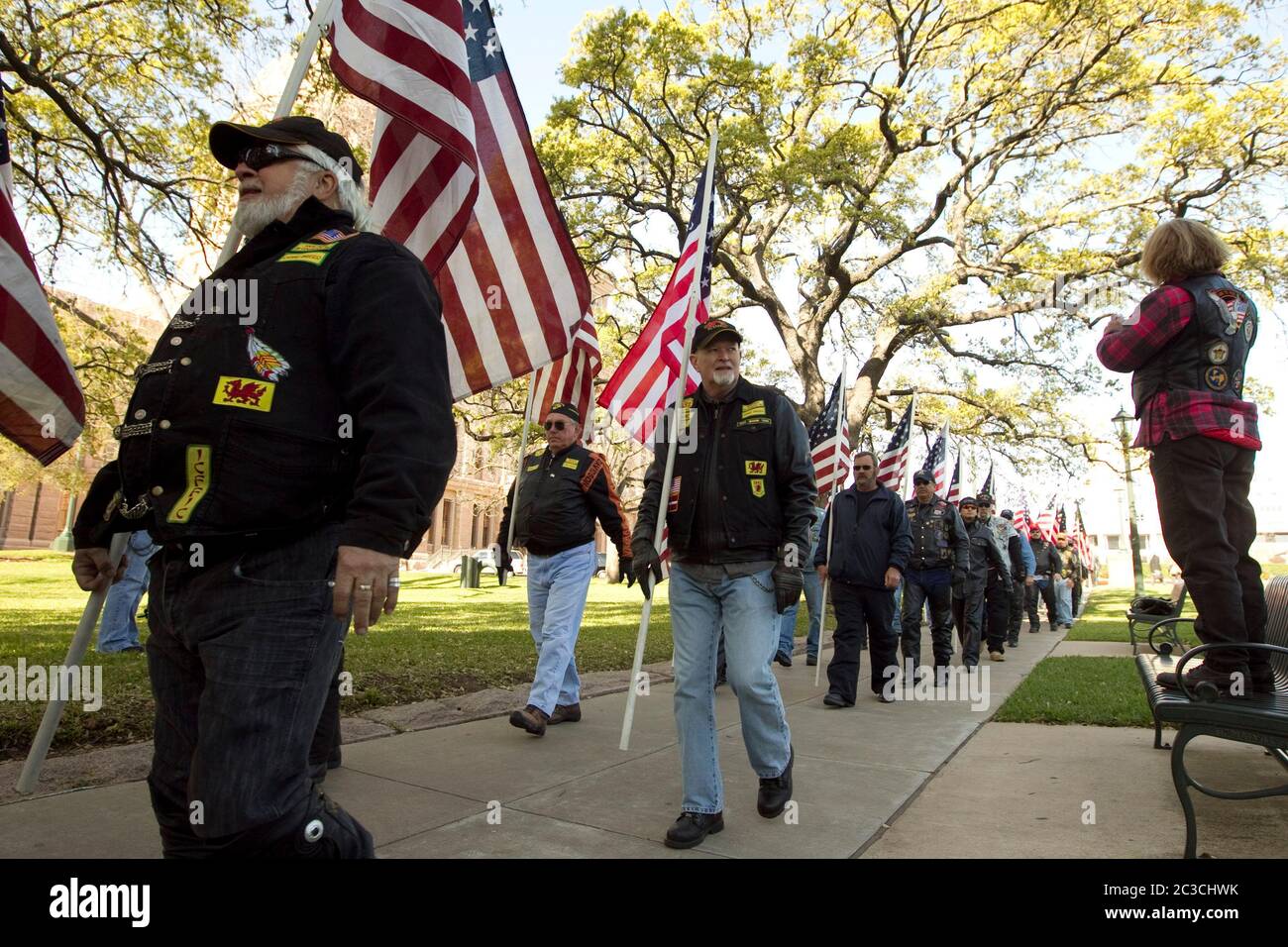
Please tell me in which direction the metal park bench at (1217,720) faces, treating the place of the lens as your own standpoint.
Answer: facing to the left of the viewer

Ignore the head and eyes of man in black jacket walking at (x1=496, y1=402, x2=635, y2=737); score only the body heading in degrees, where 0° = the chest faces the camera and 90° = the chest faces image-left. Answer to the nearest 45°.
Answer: approximately 45°

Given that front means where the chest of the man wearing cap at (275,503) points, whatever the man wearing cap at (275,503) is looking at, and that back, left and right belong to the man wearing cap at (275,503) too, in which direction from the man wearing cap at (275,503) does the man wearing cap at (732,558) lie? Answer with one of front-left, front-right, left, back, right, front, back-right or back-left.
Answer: back

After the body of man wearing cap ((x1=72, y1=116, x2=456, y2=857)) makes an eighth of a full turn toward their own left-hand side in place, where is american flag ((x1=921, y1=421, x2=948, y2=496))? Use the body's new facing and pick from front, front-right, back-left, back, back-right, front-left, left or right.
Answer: back-left

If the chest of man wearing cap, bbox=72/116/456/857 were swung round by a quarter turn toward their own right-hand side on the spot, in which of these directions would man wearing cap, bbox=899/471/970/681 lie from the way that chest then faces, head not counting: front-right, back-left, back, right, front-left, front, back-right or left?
right

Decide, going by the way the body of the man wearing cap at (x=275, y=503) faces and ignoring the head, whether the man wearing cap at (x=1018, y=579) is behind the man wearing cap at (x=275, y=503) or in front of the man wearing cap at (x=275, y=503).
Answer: behind

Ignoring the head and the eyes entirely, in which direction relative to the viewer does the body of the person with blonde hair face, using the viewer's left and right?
facing away from the viewer and to the left of the viewer
